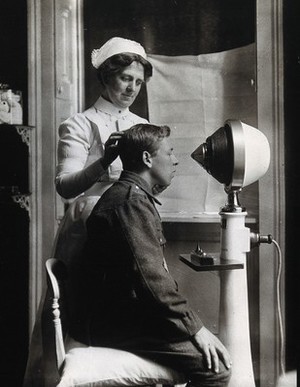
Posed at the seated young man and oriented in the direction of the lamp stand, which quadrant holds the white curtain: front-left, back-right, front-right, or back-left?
front-left

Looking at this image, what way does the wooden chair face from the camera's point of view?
to the viewer's right

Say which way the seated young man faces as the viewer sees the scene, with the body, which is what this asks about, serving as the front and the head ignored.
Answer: to the viewer's right

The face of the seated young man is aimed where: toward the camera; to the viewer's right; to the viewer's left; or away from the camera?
to the viewer's right
